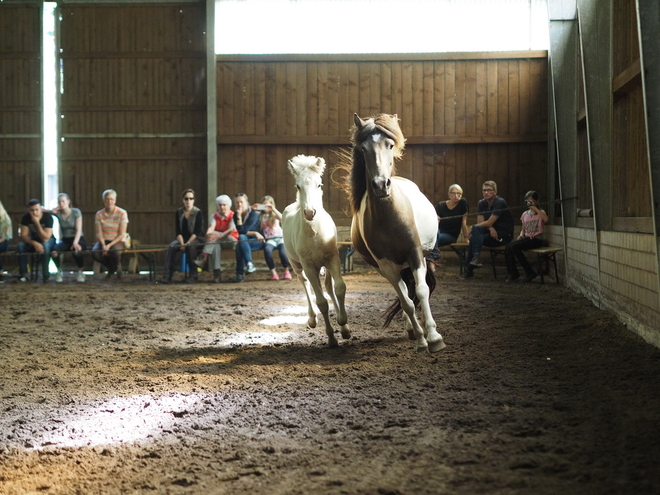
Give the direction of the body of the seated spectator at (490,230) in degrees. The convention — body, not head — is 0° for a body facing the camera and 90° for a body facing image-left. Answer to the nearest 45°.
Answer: approximately 45°

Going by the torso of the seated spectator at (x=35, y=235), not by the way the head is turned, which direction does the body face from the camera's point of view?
toward the camera

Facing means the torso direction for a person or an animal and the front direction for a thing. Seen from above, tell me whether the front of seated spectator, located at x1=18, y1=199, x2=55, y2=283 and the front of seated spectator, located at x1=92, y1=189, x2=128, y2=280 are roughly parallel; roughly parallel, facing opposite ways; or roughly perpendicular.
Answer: roughly parallel

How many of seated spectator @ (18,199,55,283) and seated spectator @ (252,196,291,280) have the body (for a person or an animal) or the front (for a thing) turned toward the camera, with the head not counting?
2

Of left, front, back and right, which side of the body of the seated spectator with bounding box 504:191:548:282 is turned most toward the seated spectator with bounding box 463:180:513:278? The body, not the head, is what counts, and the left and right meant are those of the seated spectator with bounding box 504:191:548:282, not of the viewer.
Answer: right

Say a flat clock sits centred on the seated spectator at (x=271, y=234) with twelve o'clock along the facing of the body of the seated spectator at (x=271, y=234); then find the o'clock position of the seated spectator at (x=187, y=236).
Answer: the seated spectator at (x=187, y=236) is roughly at 3 o'clock from the seated spectator at (x=271, y=234).

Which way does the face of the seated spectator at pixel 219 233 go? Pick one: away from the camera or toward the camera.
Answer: toward the camera

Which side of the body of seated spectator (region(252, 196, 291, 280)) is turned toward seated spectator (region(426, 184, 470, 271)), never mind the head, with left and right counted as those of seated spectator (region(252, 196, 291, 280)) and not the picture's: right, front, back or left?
left

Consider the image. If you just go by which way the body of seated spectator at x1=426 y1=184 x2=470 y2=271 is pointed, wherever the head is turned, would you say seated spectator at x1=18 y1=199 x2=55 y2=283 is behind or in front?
in front

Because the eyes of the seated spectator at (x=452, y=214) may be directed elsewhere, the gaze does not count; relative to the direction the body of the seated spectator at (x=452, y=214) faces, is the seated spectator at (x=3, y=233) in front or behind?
in front

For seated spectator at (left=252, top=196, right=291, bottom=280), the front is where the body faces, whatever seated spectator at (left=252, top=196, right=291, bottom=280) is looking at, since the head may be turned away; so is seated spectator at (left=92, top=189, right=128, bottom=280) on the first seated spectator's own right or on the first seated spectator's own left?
on the first seated spectator's own right

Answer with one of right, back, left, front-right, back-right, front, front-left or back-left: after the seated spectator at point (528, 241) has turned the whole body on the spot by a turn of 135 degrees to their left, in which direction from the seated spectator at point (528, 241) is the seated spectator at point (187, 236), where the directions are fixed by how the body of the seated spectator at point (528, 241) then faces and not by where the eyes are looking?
back

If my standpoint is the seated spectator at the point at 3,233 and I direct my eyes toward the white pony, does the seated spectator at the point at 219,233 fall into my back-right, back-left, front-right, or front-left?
front-left

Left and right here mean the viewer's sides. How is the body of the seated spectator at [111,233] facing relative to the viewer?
facing the viewer

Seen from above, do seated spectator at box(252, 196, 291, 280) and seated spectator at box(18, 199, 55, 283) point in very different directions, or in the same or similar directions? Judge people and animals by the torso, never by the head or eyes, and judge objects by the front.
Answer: same or similar directions

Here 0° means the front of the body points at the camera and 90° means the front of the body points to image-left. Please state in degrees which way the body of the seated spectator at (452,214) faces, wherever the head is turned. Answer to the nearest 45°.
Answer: approximately 45°

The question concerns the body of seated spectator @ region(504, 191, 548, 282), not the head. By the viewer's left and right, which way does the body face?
facing the viewer and to the left of the viewer
